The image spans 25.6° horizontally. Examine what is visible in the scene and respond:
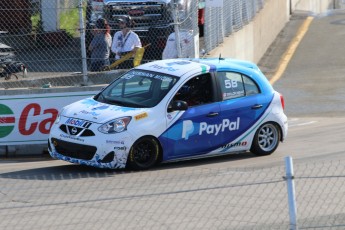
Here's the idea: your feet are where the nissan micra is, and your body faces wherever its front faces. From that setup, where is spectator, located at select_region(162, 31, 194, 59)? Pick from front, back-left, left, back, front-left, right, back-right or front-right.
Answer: back-right

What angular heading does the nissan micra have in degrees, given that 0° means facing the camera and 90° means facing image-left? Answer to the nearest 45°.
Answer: approximately 45°

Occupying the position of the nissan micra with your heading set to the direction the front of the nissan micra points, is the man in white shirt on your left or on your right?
on your right

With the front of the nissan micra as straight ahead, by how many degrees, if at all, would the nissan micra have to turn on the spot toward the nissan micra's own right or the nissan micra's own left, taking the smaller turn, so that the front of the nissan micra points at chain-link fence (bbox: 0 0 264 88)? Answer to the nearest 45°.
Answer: approximately 90° to the nissan micra's own right

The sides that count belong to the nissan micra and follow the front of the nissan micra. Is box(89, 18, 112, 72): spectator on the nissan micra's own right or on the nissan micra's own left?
on the nissan micra's own right
